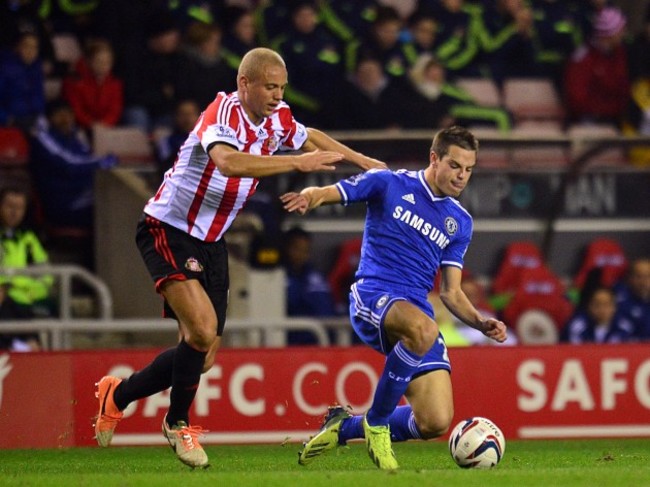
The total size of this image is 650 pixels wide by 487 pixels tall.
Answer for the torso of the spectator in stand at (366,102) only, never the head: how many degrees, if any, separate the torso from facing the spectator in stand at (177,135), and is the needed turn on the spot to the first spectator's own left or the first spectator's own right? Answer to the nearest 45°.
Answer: approximately 45° to the first spectator's own right

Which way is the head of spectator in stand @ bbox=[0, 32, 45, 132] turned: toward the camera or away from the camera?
toward the camera

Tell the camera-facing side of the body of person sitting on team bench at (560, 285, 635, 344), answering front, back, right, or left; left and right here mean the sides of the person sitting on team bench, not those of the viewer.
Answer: front

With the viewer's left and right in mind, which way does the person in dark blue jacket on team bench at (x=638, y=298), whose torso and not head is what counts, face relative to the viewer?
facing the viewer

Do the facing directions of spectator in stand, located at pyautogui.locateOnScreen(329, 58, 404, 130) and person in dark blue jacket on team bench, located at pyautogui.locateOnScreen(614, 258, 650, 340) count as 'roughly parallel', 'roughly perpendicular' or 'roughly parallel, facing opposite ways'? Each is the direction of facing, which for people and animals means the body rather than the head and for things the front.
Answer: roughly parallel

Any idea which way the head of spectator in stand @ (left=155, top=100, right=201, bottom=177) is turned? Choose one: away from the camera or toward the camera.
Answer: toward the camera

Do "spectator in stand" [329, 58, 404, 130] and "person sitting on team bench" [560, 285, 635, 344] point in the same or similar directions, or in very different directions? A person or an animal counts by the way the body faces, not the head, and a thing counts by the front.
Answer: same or similar directions

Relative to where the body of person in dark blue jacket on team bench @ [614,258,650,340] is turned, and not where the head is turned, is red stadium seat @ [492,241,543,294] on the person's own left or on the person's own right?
on the person's own right

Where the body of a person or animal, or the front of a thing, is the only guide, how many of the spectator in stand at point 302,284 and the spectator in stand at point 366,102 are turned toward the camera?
2

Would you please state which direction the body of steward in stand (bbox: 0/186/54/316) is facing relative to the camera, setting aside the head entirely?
toward the camera

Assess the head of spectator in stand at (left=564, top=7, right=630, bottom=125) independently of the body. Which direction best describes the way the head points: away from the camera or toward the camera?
toward the camera

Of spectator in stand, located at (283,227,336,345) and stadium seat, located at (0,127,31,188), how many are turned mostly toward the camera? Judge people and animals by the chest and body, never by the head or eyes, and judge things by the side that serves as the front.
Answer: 2

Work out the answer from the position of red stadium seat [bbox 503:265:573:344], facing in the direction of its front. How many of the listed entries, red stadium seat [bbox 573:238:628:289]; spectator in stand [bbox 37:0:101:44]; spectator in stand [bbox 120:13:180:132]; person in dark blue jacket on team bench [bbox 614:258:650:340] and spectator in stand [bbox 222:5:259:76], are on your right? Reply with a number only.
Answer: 3
